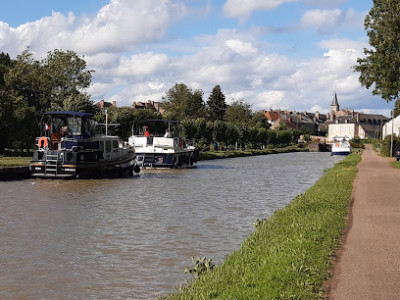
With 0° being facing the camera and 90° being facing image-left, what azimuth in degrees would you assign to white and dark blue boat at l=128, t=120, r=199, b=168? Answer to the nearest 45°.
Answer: approximately 225°

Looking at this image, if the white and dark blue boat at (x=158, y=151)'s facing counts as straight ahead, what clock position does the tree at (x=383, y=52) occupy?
The tree is roughly at 2 o'clock from the white and dark blue boat.
